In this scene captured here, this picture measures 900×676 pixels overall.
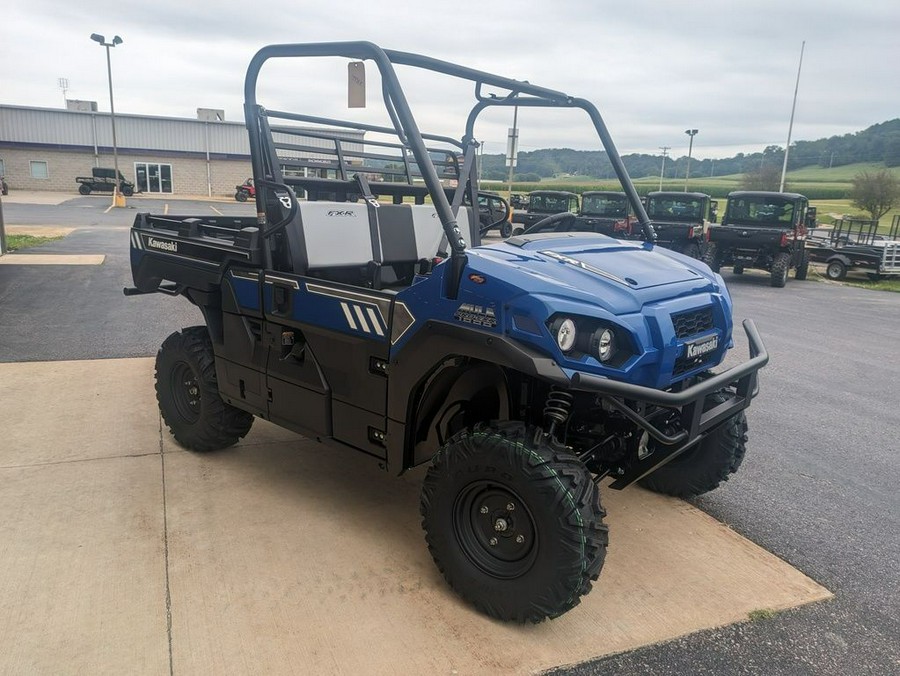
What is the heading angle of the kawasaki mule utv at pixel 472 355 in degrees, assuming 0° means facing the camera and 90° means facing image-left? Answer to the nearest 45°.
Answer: approximately 315°

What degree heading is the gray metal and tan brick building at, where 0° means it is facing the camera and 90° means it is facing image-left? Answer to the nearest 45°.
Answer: approximately 0°

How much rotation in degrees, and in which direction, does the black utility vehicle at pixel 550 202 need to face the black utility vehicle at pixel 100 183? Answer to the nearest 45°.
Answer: approximately 90° to its right

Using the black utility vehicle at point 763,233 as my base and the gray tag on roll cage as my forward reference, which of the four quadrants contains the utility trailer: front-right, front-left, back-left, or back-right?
back-left

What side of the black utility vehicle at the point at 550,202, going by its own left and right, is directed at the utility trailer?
left

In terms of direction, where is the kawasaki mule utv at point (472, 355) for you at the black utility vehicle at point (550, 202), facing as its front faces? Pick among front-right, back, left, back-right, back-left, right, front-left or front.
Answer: front-left

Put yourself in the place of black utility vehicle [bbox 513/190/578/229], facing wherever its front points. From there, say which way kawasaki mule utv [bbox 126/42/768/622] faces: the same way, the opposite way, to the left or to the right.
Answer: to the left

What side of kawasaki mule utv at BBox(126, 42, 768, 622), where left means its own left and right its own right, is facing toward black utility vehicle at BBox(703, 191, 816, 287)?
left

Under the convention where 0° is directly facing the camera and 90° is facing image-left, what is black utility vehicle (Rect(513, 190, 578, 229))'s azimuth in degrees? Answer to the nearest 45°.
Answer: approximately 45°
